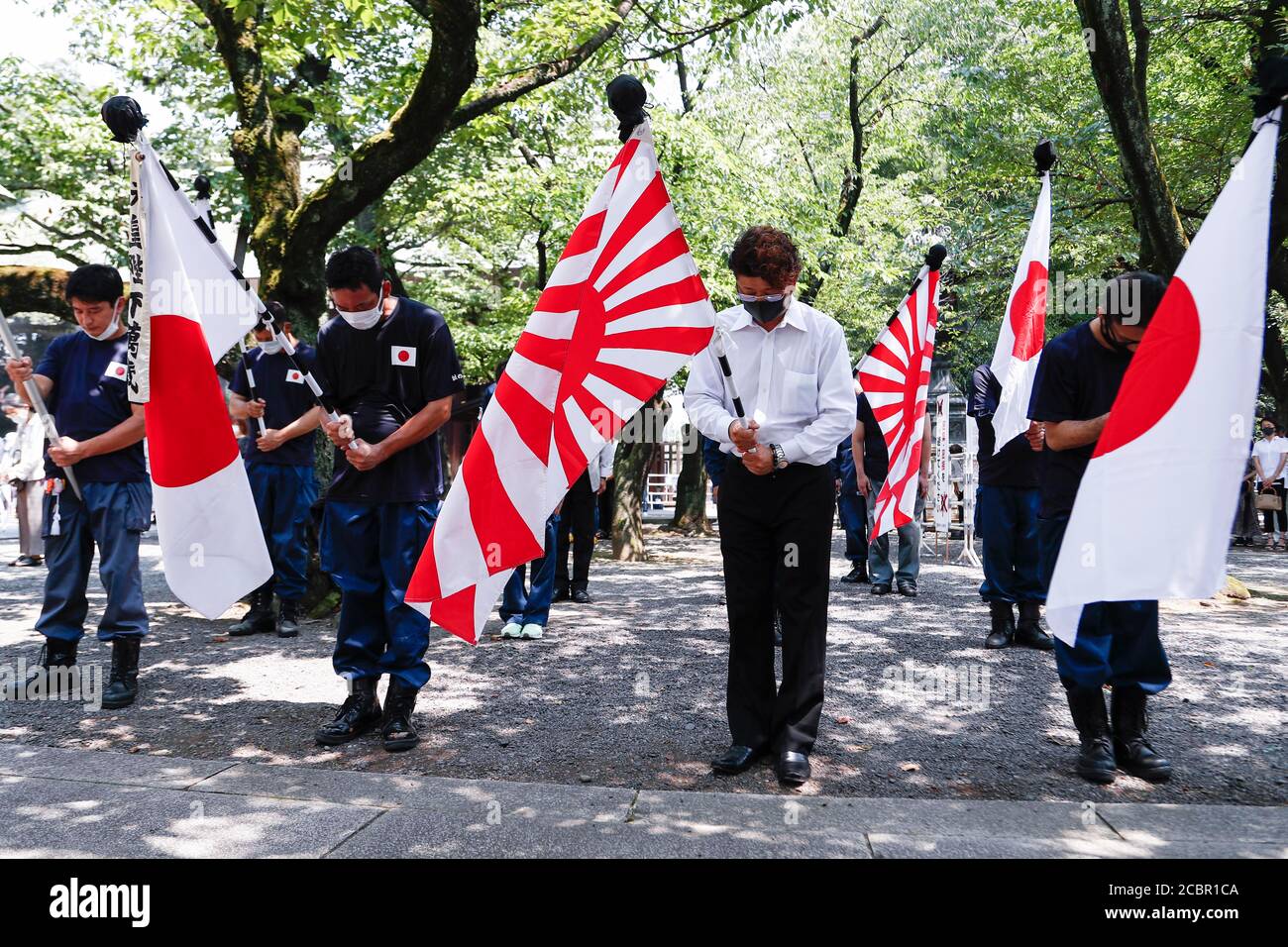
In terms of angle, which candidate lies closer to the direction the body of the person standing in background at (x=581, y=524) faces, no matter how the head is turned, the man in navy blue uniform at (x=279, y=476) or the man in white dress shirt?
the man in white dress shirt

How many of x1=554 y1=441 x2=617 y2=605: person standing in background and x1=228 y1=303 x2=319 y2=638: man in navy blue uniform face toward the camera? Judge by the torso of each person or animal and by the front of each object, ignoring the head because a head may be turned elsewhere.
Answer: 2

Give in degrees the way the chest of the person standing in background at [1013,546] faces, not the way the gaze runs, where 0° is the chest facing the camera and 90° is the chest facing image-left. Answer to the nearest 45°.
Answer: approximately 0°

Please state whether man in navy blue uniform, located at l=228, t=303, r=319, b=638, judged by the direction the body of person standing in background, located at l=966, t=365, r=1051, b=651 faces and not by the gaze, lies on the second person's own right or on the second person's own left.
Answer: on the second person's own right

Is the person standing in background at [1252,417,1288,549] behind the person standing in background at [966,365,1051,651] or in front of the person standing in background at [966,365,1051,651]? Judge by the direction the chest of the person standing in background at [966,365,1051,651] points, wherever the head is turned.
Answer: behind

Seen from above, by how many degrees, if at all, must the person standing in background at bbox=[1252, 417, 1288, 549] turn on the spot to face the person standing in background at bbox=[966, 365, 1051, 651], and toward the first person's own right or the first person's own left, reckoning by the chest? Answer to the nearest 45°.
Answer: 0° — they already face them

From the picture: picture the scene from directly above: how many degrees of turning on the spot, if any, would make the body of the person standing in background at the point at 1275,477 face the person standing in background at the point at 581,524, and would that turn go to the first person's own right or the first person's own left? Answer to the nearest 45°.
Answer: approximately 45° to the first person's own right

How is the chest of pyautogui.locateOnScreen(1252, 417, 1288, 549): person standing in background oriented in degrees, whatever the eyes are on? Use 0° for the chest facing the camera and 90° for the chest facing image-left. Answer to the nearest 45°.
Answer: approximately 0°
